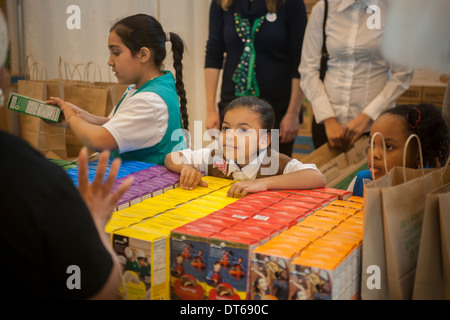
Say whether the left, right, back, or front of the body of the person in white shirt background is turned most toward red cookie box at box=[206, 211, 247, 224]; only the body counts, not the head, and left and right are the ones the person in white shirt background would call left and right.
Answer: front

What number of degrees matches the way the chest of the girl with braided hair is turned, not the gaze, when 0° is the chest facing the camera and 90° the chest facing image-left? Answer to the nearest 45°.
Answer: approximately 90°

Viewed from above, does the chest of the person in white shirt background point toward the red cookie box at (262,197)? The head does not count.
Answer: yes

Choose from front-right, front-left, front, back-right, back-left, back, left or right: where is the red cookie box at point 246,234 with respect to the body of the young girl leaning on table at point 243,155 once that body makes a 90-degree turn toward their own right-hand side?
back-left

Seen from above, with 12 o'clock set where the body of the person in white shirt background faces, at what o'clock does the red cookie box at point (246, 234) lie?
The red cookie box is roughly at 12 o'clock from the person in white shirt background.

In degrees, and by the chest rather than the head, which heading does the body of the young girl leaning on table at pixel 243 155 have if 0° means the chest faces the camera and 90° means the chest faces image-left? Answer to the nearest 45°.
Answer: approximately 45°

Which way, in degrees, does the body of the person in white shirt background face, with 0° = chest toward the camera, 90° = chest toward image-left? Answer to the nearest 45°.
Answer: approximately 0°

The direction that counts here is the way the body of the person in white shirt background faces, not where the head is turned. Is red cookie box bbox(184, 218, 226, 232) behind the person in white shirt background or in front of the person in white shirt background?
in front

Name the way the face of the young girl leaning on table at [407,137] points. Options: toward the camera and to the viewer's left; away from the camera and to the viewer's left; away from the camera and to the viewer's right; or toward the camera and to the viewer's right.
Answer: toward the camera and to the viewer's left

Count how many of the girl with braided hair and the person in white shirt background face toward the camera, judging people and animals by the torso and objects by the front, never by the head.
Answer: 1

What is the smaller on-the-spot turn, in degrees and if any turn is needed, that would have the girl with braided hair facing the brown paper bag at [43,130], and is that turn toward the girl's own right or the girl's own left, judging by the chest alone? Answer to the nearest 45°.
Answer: approximately 45° to the girl's own right
